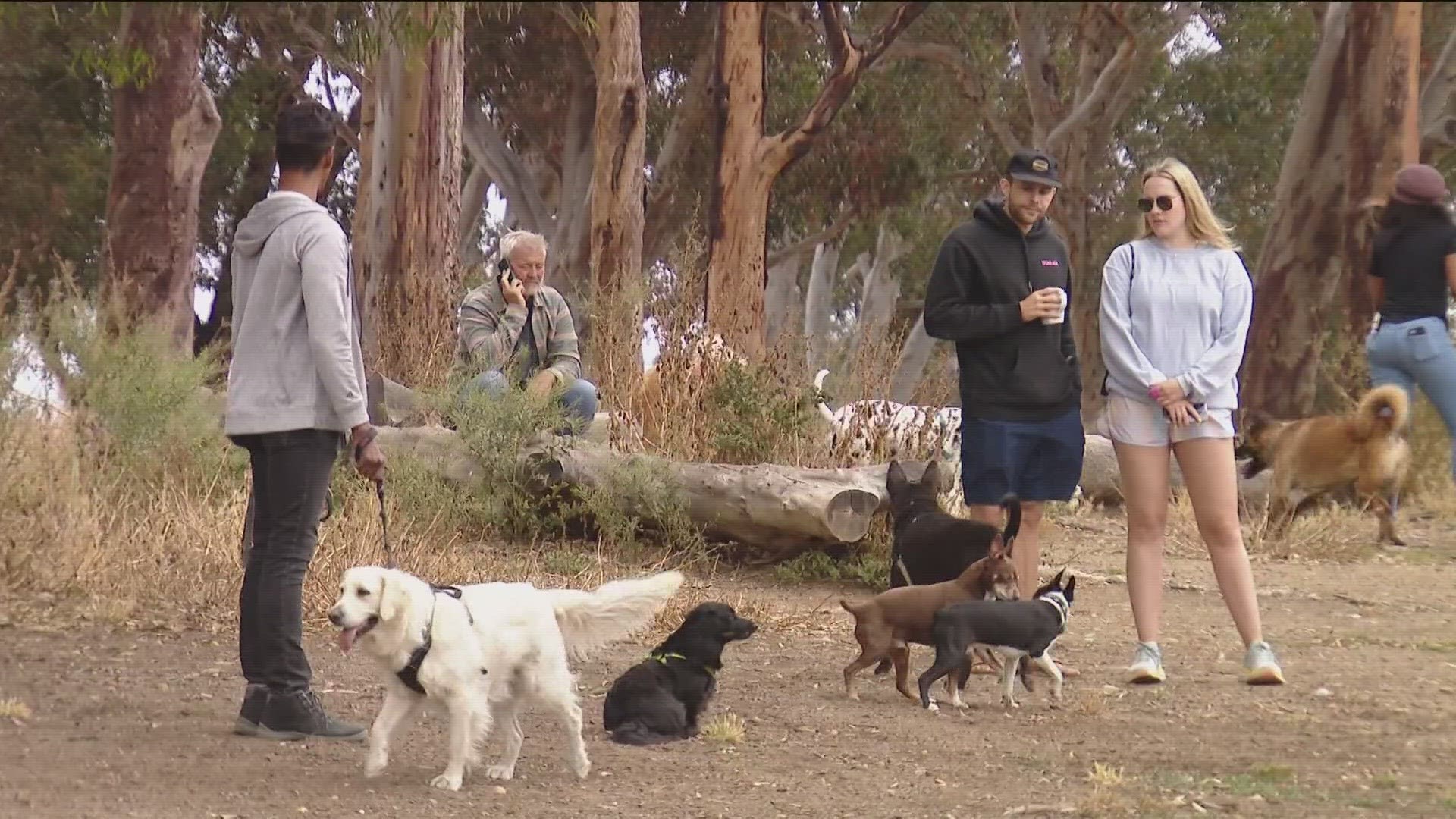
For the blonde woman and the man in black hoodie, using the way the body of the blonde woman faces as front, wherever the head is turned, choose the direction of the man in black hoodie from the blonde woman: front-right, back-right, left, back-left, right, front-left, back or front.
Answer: right

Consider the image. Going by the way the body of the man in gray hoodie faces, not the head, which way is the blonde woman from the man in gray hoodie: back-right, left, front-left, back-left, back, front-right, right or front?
front-right

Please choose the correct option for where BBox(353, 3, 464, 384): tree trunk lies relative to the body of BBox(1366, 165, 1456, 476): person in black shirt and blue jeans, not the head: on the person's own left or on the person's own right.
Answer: on the person's own left

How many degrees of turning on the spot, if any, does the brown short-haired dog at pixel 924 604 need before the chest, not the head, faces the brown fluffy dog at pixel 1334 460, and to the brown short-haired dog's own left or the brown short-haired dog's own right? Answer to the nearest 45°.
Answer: approximately 45° to the brown short-haired dog's own left

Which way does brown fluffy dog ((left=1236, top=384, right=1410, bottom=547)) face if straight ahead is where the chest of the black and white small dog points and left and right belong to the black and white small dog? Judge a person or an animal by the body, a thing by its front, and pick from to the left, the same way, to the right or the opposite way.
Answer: the opposite way

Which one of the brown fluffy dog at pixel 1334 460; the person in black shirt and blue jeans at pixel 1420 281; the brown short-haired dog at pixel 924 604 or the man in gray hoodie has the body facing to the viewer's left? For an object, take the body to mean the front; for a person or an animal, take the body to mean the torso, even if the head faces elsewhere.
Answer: the brown fluffy dog at pixel 1334 460

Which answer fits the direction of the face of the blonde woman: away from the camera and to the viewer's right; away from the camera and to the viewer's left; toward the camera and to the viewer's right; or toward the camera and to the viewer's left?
toward the camera and to the viewer's left

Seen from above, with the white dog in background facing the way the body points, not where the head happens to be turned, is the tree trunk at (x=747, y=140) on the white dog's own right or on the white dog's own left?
on the white dog's own left

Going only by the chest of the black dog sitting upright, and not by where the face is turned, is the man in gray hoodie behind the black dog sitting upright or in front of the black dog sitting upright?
behind

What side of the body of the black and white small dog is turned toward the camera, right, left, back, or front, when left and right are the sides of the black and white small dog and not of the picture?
right
